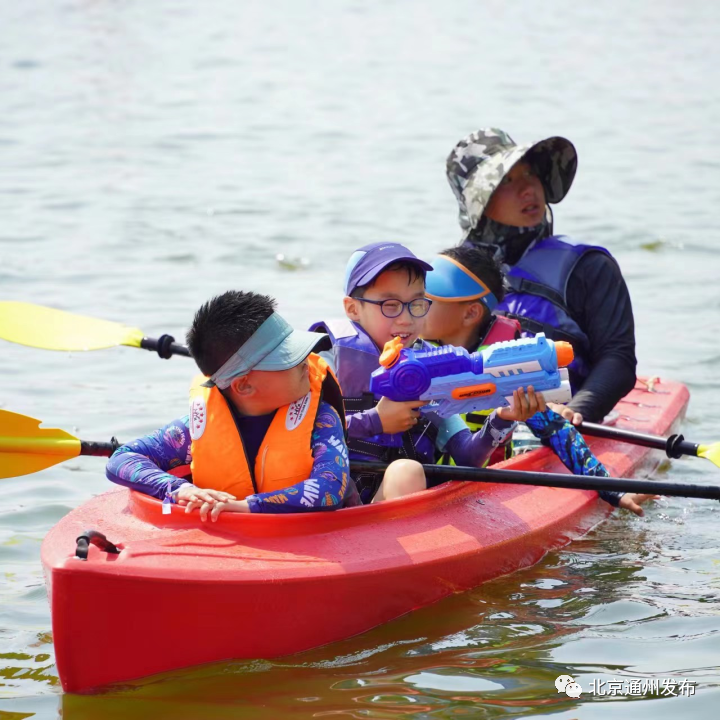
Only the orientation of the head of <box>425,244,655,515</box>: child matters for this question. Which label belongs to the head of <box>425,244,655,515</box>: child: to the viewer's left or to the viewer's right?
to the viewer's left

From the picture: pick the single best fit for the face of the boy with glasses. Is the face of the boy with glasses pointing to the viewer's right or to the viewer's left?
to the viewer's right

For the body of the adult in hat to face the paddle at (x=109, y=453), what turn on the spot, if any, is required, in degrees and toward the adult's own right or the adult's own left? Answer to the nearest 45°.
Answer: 0° — they already face it

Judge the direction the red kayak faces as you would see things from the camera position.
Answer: facing the viewer and to the left of the viewer

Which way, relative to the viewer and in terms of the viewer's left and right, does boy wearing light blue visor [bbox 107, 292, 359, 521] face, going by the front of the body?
facing the viewer

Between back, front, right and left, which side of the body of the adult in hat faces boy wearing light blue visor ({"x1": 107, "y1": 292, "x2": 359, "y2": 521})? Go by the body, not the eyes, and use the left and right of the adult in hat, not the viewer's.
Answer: front
